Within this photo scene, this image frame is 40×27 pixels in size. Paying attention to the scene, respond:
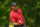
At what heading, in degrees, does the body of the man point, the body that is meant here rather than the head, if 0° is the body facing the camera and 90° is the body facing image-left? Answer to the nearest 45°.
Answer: approximately 0°
